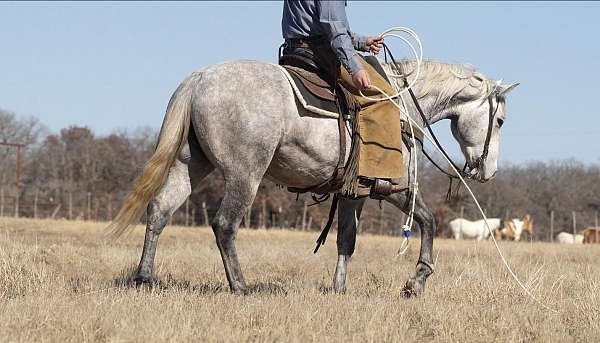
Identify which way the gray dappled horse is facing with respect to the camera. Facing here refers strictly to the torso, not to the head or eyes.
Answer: to the viewer's right

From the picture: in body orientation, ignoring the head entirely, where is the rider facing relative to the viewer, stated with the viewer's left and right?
facing to the right of the viewer
